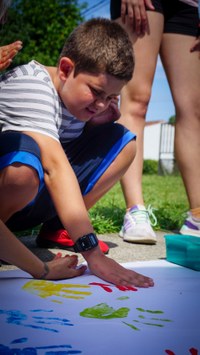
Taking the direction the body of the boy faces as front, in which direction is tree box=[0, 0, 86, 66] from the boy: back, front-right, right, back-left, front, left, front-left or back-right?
back-left

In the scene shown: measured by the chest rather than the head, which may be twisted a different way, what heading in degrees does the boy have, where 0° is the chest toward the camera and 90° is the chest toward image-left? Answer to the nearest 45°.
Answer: approximately 315°
